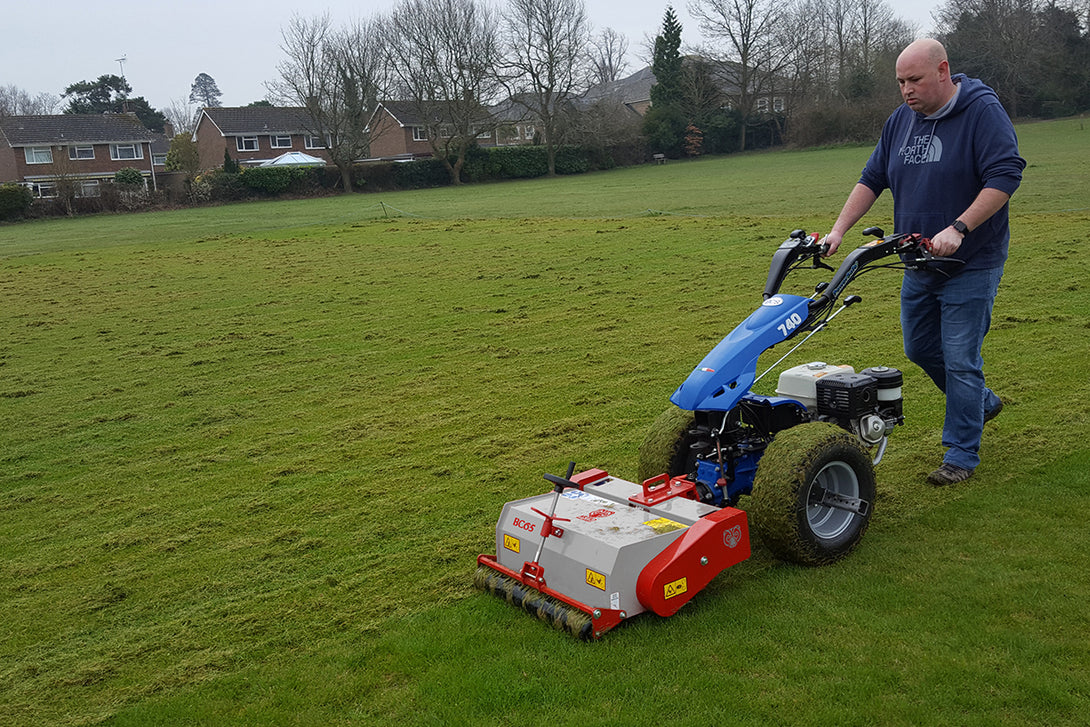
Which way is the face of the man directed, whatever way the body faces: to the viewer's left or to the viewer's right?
to the viewer's left

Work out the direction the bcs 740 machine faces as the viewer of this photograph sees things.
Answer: facing the viewer and to the left of the viewer

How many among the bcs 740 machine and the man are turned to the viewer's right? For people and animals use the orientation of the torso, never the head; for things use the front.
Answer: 0

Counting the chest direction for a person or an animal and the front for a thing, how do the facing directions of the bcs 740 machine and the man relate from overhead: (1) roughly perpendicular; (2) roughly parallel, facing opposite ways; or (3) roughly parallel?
roughly parallel

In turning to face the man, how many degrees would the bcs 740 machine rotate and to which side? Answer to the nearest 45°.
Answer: approximately 180°

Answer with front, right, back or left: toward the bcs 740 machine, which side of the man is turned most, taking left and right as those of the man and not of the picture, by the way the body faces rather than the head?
front
